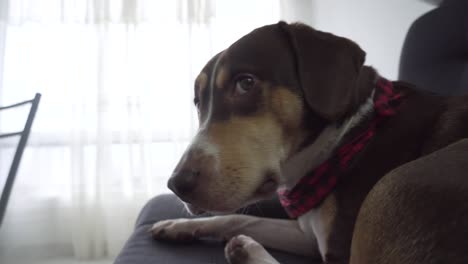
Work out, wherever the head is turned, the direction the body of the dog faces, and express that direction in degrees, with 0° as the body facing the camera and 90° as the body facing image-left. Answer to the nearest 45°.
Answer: approximately 90°

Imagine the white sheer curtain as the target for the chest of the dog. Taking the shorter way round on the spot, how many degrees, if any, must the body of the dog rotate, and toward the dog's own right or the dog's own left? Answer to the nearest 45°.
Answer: approximately 45° to the dog's own right
